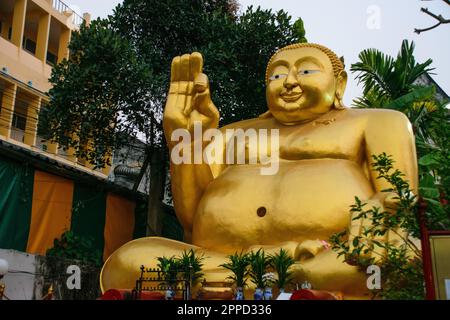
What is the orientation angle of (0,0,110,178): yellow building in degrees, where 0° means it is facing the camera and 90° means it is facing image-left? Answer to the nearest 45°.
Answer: approximately 315°

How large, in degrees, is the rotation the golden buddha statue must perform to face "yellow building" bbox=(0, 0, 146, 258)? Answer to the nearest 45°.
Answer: approximately 90° to its right

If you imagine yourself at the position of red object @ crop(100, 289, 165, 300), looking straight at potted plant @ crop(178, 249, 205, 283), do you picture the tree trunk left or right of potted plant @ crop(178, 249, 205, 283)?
left

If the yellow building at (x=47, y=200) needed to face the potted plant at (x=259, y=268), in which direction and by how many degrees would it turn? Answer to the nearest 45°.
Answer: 0° — it already faces it

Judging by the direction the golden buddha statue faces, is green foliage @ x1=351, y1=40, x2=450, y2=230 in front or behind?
behind

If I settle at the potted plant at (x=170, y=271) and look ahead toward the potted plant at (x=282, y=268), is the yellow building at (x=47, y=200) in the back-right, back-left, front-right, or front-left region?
back-left

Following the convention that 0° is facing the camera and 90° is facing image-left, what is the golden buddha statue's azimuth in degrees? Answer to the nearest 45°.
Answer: approximately 45°
